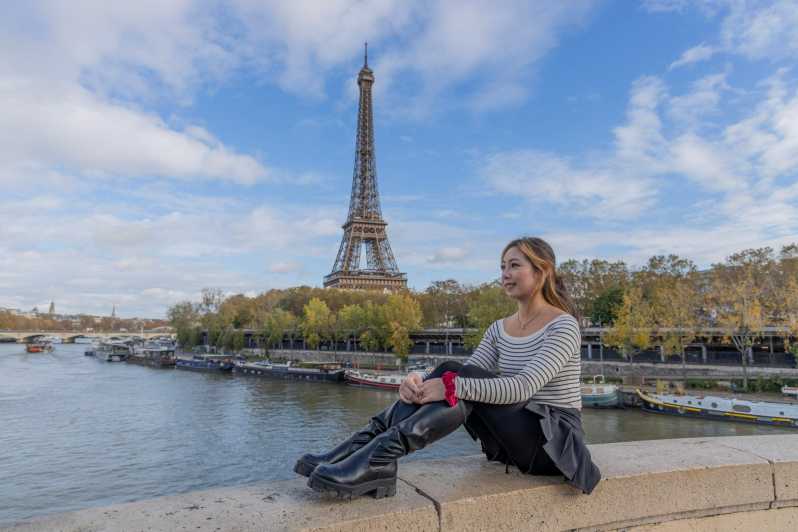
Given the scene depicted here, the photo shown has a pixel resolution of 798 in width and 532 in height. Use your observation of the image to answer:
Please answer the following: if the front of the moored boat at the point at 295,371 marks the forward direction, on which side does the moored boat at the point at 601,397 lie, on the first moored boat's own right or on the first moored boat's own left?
on the first moored boat's own left

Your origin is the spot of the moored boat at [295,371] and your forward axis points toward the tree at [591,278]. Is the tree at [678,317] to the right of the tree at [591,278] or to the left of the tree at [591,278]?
right

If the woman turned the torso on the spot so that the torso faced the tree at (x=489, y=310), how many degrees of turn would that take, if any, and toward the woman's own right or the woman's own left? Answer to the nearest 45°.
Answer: approximately 135° to the woman's own right

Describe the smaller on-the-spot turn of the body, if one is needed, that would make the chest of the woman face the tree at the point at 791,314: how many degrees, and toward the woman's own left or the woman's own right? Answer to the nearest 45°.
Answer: approximately 180°

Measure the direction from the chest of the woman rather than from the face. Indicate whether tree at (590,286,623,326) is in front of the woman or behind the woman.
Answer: behind

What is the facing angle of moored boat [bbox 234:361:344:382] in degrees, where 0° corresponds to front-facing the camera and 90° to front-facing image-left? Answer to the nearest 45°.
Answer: approximately 90°

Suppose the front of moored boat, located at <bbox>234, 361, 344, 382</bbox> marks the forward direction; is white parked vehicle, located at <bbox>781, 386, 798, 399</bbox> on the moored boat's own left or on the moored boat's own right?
on the moored boat's own left

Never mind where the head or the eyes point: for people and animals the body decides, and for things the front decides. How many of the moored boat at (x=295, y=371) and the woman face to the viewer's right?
0

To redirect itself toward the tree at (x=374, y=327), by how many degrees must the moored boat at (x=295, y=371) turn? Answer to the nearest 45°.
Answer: approximately 135° to its right

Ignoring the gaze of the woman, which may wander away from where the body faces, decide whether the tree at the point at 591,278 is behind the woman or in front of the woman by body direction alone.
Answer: behind

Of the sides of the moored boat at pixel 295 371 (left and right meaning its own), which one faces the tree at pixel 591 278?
back
